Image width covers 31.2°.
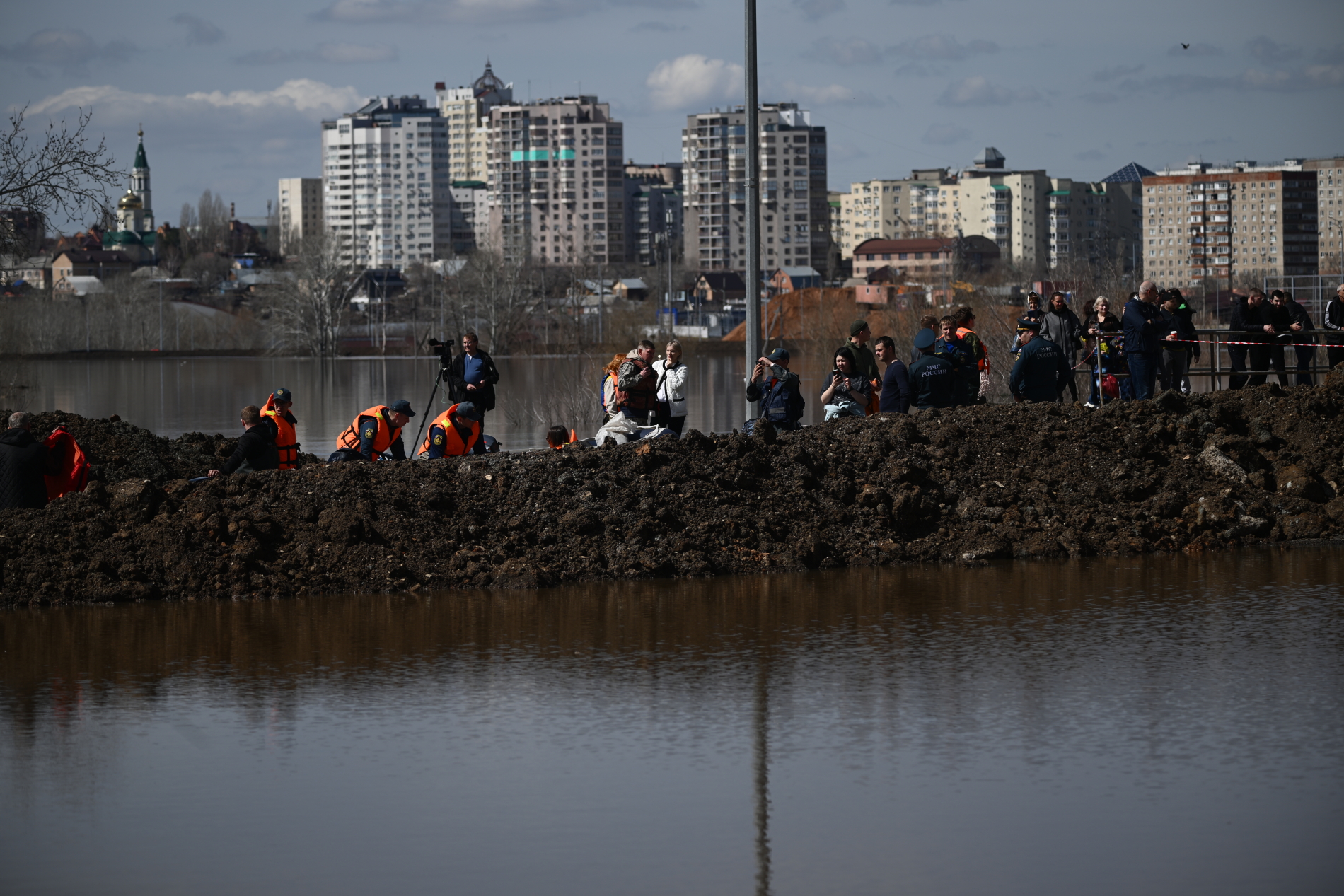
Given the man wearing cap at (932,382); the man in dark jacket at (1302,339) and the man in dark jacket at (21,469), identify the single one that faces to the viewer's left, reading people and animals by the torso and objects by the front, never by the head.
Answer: the man in dark jacket at (1302,339)

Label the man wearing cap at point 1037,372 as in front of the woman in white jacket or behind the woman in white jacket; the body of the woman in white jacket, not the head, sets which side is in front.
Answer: behind

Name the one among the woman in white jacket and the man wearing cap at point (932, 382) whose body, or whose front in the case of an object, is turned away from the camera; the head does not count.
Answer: the man wearing cap

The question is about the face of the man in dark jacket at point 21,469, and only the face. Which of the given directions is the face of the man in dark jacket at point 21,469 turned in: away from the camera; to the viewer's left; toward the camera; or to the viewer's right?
away from the camera

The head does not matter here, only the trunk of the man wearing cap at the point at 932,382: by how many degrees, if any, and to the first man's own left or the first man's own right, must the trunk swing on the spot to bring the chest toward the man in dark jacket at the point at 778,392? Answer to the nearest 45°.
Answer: approximately 135° to the first man's own left

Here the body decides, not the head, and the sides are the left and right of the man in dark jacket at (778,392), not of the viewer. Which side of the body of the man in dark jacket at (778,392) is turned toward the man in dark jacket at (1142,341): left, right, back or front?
back

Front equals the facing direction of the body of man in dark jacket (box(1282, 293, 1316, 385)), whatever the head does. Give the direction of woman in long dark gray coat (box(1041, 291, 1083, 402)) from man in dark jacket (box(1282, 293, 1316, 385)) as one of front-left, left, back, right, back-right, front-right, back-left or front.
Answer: front-left

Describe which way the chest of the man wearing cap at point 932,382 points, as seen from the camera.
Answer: away from the camera

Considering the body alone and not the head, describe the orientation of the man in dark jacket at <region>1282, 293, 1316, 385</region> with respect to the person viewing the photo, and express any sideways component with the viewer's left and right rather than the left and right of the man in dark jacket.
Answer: facing to the left of the viewer
